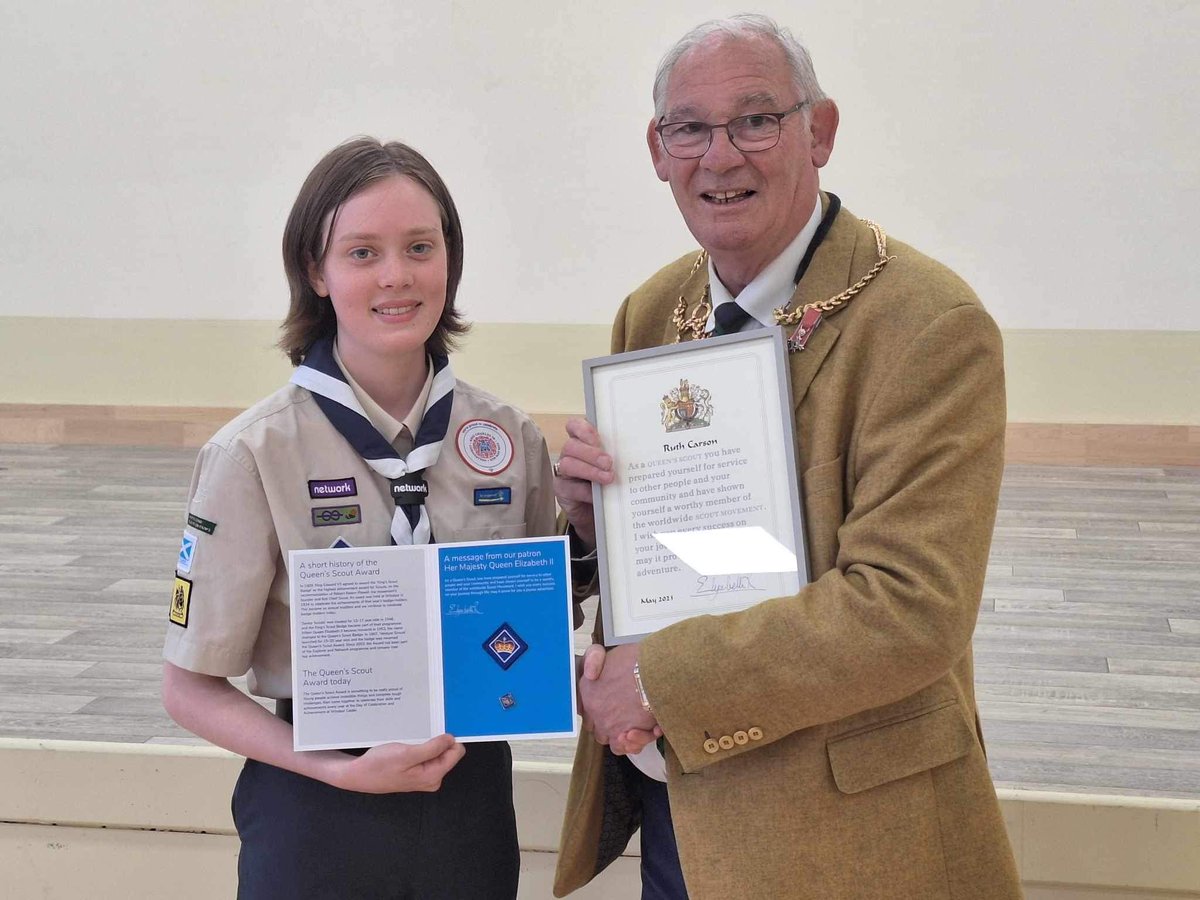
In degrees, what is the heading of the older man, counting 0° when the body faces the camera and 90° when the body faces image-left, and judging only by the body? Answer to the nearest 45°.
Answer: approximately 45°

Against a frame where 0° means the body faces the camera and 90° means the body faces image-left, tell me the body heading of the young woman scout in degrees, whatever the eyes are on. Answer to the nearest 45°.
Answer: approximately 315°

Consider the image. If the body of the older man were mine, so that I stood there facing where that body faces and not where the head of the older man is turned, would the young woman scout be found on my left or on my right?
on my right
